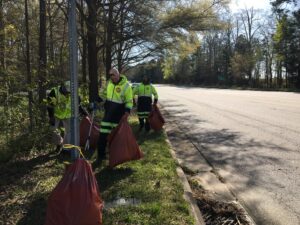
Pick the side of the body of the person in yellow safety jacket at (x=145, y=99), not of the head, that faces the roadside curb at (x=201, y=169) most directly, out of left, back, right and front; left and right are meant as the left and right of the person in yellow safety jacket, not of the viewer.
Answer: front

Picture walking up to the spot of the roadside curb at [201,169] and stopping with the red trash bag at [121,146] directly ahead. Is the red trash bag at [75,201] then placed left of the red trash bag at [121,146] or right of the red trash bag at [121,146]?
left

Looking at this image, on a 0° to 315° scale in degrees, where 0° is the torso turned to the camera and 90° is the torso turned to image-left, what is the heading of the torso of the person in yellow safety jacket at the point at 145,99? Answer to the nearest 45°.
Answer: approximately 0°

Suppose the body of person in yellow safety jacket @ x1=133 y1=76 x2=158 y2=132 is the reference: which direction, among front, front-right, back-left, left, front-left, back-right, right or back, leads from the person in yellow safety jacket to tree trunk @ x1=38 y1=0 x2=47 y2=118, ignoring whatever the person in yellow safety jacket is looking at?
front-right

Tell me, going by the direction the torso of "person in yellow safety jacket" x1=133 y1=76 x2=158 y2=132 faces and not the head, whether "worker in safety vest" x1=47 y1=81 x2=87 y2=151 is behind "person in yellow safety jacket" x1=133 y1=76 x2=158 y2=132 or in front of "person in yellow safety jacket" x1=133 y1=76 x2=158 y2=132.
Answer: in front

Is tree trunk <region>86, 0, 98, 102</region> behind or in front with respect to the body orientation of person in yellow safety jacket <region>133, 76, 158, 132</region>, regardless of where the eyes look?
behind
